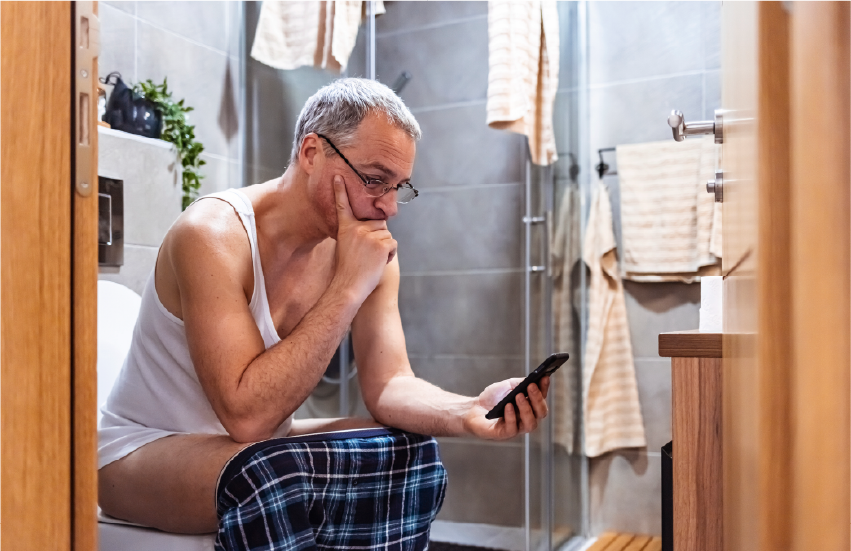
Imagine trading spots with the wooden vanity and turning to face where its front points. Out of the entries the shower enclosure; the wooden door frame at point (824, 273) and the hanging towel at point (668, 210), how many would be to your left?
1

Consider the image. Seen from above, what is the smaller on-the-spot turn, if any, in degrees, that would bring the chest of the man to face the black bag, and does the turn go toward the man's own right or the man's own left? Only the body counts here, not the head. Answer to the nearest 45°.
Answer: approximately 180°

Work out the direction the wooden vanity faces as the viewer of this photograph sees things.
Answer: facing to the left of the viewer

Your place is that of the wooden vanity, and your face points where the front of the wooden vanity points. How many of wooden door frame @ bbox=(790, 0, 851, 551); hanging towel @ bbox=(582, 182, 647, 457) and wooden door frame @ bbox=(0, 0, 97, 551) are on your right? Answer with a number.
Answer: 1

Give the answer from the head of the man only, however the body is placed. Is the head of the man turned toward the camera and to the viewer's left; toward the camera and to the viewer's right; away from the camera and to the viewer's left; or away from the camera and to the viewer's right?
toward the camera and to the viewer's right

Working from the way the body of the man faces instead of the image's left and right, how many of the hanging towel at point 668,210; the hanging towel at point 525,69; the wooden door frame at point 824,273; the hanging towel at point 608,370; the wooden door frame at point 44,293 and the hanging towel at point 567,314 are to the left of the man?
4

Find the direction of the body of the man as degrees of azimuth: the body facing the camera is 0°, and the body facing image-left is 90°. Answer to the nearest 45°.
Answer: approximately 315°

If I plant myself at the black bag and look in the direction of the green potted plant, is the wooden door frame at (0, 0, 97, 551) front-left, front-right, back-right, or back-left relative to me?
back-right

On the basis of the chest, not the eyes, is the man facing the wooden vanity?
yes

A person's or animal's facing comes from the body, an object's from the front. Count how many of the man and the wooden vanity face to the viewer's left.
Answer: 1

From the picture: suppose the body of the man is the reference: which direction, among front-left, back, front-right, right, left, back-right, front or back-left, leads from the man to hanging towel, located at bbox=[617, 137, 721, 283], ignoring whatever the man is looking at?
left

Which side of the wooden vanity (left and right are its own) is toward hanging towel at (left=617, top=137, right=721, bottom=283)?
right

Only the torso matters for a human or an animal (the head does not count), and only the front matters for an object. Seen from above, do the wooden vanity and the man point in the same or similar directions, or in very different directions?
very different directions
